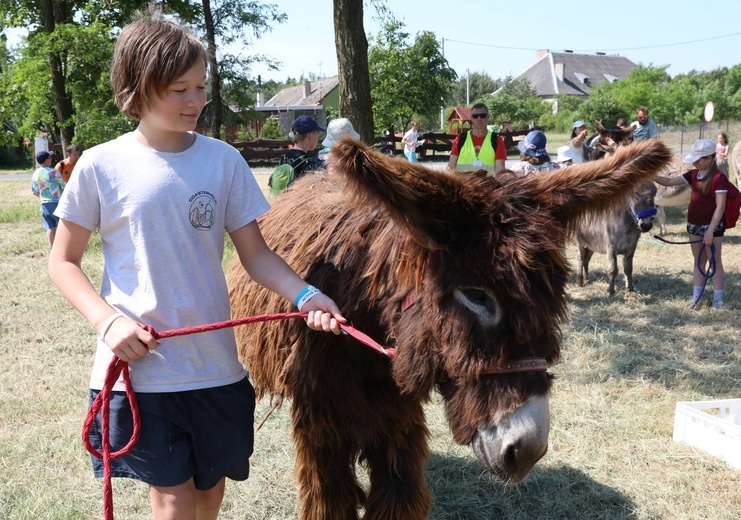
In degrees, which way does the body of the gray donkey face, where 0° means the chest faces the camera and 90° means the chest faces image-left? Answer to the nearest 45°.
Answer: approximately 315°

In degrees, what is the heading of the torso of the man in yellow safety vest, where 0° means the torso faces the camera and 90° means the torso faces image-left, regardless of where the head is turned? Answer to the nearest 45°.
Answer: approximately 0°

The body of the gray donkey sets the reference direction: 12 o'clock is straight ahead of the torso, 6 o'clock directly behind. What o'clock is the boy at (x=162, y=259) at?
The boy is roughly at 2 o'clock from the gray donkey.

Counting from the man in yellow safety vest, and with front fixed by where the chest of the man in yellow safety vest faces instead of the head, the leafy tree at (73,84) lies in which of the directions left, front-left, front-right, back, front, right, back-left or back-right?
back-right

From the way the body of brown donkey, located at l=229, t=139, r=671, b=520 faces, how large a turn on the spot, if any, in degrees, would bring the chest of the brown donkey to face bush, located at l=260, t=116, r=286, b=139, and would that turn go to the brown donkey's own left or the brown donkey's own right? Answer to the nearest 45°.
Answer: approximately 135° to the brown donkey's own left

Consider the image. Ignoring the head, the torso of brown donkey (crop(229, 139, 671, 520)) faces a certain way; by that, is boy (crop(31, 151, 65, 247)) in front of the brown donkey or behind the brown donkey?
behind

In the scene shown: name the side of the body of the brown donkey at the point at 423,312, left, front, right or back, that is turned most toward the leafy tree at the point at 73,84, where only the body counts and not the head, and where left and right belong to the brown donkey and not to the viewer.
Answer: back

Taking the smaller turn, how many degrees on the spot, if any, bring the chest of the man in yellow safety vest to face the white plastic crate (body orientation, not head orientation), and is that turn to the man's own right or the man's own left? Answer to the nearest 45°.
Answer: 0° — they already face it

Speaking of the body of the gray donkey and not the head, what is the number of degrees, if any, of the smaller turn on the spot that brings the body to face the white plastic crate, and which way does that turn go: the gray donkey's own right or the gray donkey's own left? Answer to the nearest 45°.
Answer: approximately 45° to the gray donkey's own right

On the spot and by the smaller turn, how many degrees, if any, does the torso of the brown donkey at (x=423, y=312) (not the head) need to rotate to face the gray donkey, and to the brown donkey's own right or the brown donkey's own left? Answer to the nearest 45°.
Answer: approximately 135° to the brown donkey's own left

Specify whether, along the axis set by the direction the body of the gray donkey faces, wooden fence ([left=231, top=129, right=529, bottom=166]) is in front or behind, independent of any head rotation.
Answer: behind

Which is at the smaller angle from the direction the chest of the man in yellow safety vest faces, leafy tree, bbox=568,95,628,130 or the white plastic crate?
the white plastic crate
